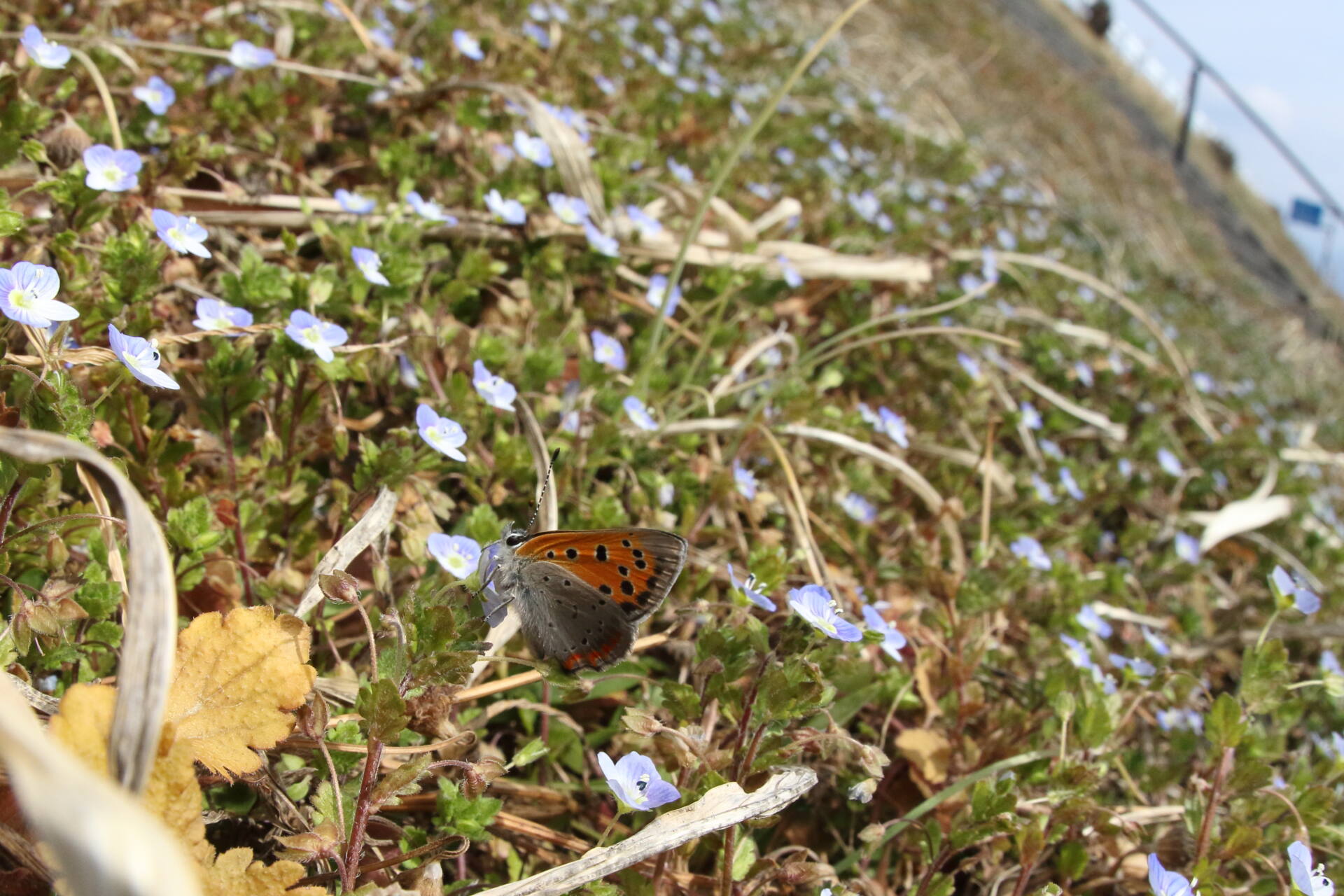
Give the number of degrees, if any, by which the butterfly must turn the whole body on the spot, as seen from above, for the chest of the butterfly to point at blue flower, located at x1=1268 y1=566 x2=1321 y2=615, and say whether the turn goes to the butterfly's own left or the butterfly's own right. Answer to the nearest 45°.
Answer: approximately 135° to the butterfly's own right

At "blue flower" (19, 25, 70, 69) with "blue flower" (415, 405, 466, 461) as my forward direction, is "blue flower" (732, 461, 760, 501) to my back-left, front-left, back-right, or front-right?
front-left

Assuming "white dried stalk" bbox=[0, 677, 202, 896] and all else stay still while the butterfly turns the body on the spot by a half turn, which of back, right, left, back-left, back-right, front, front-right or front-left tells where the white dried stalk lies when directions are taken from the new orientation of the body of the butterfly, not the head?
right

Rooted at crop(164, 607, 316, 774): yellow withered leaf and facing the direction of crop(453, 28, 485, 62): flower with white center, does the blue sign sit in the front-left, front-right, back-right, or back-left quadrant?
front-right

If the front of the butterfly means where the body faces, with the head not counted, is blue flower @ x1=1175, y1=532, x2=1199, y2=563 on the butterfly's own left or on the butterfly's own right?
on the butterfly's own right

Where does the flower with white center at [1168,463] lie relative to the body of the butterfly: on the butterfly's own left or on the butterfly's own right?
on the butterfly's own right

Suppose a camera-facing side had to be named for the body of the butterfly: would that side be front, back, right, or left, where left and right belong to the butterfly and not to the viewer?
left

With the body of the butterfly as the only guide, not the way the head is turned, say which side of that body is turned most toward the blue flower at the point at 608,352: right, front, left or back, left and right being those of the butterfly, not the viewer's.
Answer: right
